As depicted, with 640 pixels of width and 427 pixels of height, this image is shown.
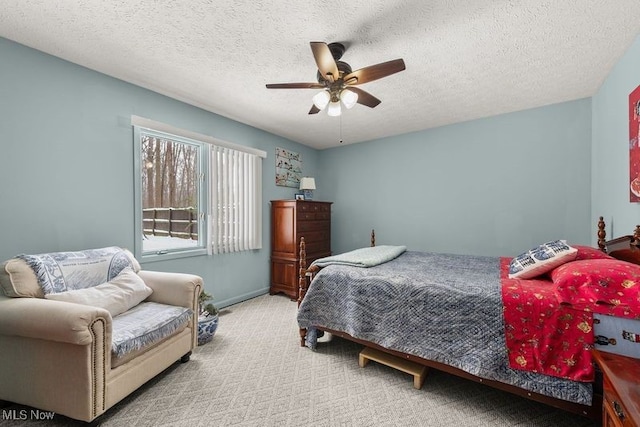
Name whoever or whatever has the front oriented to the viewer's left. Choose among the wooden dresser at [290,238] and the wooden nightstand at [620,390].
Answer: the wooden nightstand at [620,390]

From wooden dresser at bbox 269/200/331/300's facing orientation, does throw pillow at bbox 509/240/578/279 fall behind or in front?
in front

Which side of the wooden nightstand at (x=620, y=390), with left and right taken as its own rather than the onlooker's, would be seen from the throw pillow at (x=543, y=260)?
right

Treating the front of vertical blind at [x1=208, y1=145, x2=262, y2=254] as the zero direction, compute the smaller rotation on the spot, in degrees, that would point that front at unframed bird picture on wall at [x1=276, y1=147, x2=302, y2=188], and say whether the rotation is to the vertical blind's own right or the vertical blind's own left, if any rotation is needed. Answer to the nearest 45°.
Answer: approximately 90° to the vertical blind's own left

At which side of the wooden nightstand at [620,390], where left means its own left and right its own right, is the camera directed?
left

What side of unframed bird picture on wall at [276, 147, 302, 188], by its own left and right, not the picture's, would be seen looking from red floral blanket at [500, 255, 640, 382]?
front

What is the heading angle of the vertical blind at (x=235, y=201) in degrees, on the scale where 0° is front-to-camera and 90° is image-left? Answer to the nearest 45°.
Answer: approximately 315°

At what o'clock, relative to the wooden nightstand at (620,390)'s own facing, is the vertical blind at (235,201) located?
The vertical blind is roughly at 12 o'clock from the wooden nightstand.

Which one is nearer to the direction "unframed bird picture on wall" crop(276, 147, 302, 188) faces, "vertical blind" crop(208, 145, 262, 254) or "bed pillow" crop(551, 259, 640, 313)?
the bed pillow

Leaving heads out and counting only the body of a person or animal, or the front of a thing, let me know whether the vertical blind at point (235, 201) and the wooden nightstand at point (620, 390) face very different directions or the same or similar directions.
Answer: very different directions

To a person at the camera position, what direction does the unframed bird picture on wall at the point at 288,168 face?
facing the viewer and to the right of the viewer

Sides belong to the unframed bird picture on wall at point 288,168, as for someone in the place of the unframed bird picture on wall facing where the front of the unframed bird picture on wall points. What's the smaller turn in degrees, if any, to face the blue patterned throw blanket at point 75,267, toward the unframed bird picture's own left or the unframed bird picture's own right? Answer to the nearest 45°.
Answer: approximately 90° to the unframed bird picture's own right
